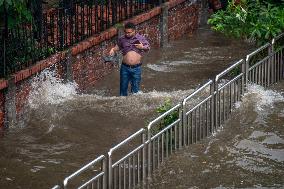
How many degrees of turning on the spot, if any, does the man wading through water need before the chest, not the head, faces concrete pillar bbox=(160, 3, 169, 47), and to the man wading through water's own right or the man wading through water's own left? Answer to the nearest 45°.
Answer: approximately 180°

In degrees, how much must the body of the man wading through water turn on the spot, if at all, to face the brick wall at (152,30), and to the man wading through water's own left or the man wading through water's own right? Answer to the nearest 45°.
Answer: approximately 180°

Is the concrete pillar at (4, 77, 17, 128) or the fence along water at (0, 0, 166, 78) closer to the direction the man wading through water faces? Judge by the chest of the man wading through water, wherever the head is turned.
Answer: the concrete pillar

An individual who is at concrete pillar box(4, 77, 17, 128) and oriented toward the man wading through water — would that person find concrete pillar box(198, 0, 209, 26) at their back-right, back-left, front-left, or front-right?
front-left

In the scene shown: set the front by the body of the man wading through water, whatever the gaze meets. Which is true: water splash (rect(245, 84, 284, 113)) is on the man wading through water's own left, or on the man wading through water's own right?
on the man wading through water's own left

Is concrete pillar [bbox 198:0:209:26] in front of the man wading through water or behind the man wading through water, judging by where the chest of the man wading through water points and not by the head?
behind

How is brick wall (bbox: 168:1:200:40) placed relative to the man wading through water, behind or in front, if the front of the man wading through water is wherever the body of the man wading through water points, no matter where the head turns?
behind

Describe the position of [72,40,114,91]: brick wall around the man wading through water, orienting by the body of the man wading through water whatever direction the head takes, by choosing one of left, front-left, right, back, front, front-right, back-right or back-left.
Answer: back-right

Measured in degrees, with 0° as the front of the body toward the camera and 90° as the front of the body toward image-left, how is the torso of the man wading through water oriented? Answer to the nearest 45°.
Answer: approximately 0°

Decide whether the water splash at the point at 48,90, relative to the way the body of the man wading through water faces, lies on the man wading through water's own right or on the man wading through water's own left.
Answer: on the man wading through water's own right
